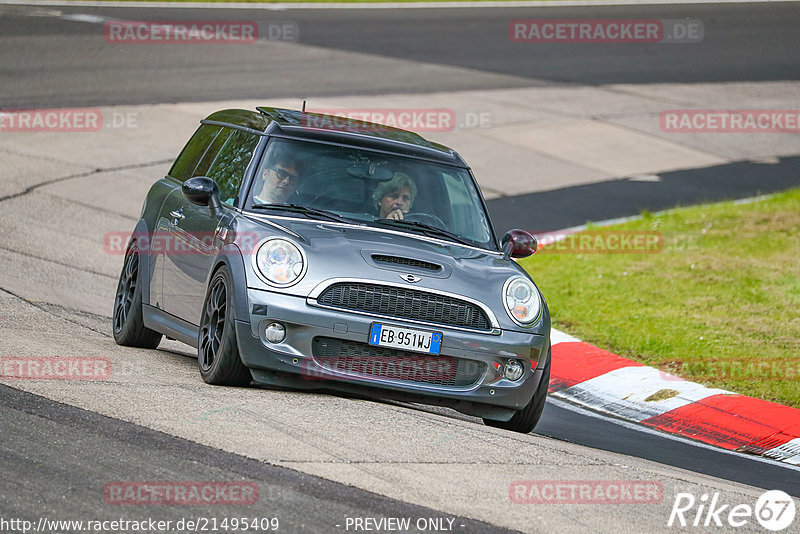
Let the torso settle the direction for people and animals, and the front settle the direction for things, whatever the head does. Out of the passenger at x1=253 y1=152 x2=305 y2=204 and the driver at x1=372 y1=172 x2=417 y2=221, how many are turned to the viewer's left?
0

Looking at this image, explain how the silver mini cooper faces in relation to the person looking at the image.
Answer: facing the viewer and to the right of the viewer
